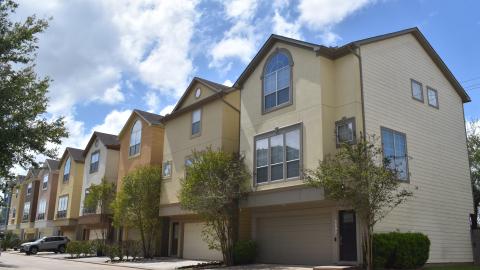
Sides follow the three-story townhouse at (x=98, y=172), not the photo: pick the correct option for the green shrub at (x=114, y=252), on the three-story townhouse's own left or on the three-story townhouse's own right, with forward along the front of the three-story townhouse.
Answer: on the three-story townhouse's own left

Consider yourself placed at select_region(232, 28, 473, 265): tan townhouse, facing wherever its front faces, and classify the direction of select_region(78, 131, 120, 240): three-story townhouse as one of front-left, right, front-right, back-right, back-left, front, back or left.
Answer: right

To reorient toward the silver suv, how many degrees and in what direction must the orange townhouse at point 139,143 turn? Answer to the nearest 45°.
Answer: approximately 90° to its right

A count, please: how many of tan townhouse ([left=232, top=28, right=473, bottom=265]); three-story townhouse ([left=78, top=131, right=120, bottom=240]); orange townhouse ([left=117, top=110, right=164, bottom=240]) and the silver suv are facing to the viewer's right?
0

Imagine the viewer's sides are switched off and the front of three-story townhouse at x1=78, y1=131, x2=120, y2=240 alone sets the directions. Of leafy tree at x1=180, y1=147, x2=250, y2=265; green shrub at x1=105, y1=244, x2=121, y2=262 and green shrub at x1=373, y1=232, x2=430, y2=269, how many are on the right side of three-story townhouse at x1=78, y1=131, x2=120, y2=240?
0

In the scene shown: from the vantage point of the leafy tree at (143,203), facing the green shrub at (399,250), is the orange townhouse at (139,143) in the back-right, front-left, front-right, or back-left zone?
back-left

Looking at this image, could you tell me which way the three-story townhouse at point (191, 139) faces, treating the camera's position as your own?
facing the viewer and to the left of the viewer

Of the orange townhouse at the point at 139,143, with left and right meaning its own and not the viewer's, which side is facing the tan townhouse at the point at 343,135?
left

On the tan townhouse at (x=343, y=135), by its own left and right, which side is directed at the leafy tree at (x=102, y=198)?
right

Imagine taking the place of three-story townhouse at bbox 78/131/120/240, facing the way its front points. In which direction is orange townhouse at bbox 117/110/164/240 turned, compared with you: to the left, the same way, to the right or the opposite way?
the same way

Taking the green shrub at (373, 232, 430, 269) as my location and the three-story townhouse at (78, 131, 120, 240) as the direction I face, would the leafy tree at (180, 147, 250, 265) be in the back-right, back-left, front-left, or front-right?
front-left

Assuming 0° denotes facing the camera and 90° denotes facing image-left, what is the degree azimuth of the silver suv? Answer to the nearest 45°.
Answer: approximately 45°

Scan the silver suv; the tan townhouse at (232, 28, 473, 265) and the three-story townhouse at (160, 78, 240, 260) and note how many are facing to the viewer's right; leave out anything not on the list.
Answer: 0
